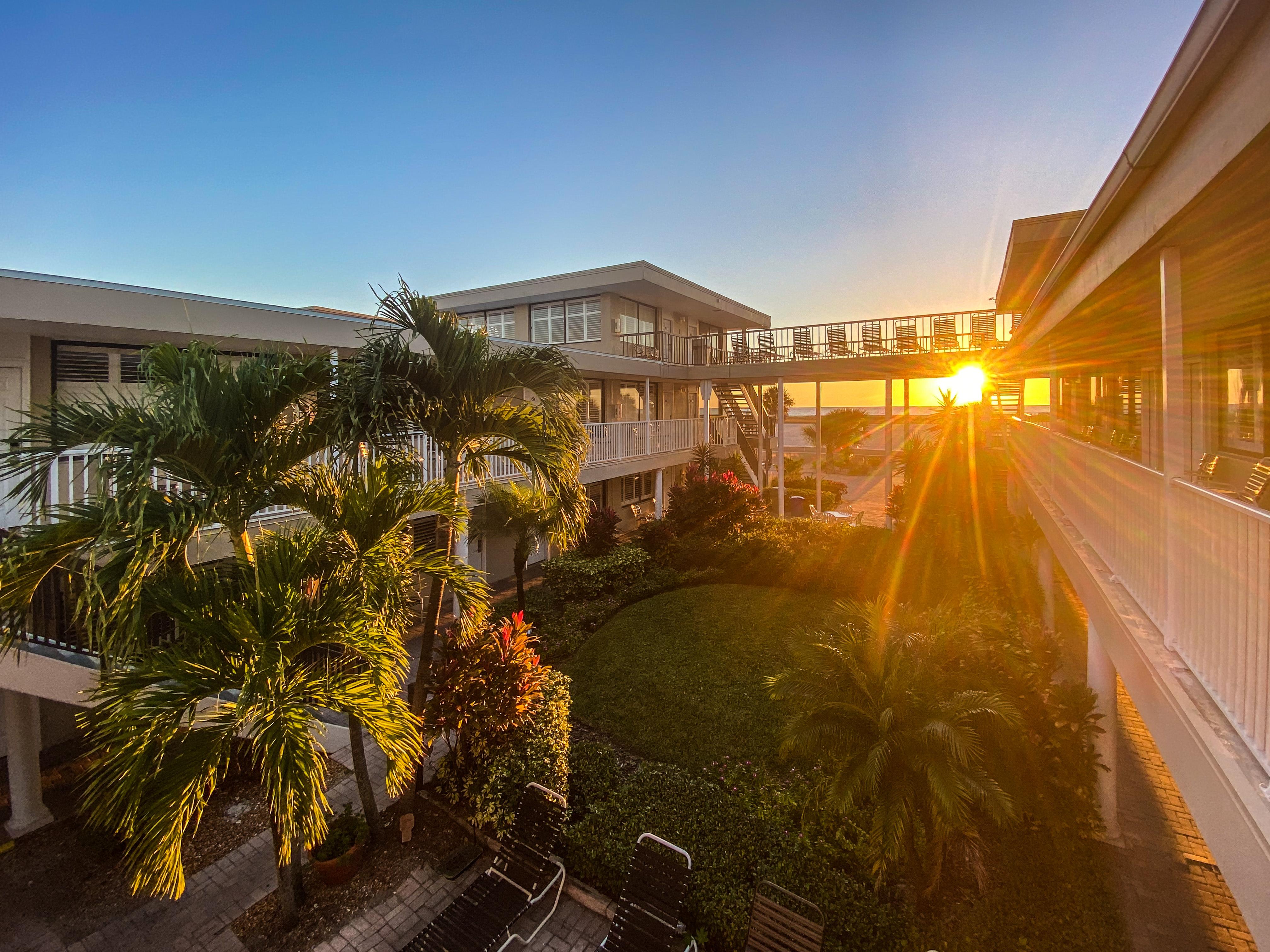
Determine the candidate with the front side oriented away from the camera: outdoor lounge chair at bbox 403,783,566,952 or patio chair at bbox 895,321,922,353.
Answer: the patio chair

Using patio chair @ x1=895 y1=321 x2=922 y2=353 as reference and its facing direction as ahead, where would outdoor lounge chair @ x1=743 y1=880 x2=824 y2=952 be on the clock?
The outdoor lounge chair is roughly at 6 o'clock from the patio chair.

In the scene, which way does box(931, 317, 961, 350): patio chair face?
away from the camera

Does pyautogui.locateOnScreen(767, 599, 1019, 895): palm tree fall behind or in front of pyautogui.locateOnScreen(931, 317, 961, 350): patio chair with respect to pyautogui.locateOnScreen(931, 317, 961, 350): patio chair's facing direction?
behind

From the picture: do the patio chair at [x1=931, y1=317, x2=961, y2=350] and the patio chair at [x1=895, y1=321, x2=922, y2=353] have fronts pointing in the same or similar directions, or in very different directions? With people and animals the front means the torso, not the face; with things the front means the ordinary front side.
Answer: same or similar directions

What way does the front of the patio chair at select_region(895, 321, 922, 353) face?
away from the camera

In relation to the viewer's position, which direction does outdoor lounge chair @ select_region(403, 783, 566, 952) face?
facing the viewer and to the left of the viewer

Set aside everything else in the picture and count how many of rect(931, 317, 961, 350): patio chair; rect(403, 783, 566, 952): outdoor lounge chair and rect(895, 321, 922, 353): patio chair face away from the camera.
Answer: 2

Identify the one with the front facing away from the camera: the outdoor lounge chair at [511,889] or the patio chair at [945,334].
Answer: the patio chair

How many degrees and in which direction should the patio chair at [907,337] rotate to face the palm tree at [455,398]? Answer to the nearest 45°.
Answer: approximately 180°

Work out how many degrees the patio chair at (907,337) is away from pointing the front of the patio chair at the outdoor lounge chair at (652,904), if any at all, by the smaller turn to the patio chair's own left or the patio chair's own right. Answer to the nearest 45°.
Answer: approximately 180°
